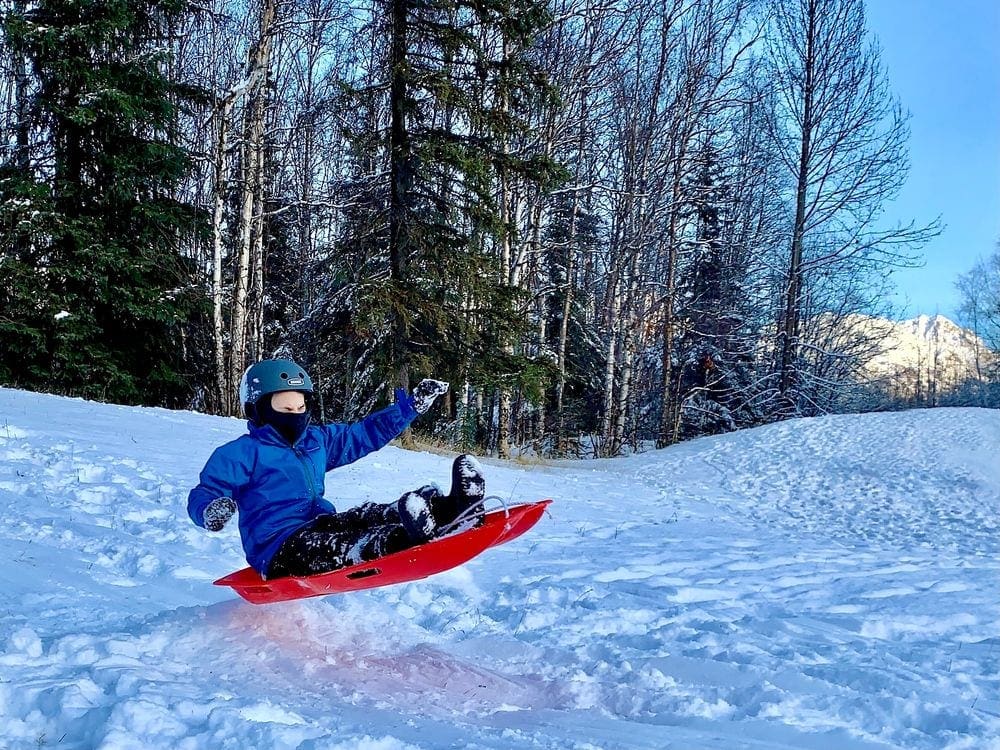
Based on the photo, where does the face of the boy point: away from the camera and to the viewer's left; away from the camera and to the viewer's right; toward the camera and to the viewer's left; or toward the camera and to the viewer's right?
toward the camera and to the viewer's right

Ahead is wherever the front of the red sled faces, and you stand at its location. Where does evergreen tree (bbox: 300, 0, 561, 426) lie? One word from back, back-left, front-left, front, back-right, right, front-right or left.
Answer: left

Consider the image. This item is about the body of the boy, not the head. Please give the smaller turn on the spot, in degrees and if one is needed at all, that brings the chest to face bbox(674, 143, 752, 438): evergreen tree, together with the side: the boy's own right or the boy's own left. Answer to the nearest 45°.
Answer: approximately 90° to the boy's own left

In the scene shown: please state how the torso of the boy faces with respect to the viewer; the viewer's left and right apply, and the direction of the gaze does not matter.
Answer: facing the viewer and to the right of the viewer

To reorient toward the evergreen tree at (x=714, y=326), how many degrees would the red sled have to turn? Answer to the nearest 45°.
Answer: approximately 45° to its left

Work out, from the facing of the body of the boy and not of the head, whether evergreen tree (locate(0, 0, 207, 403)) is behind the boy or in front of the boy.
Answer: behind

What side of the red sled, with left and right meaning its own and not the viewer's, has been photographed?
right

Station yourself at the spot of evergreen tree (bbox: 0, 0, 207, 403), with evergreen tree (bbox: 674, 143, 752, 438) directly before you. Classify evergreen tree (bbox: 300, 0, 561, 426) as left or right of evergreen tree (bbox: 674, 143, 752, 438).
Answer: right

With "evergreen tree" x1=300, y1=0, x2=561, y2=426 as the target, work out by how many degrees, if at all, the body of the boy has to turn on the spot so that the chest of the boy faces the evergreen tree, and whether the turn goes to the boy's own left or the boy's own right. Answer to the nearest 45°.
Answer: approximately 135° to the boy's own left
